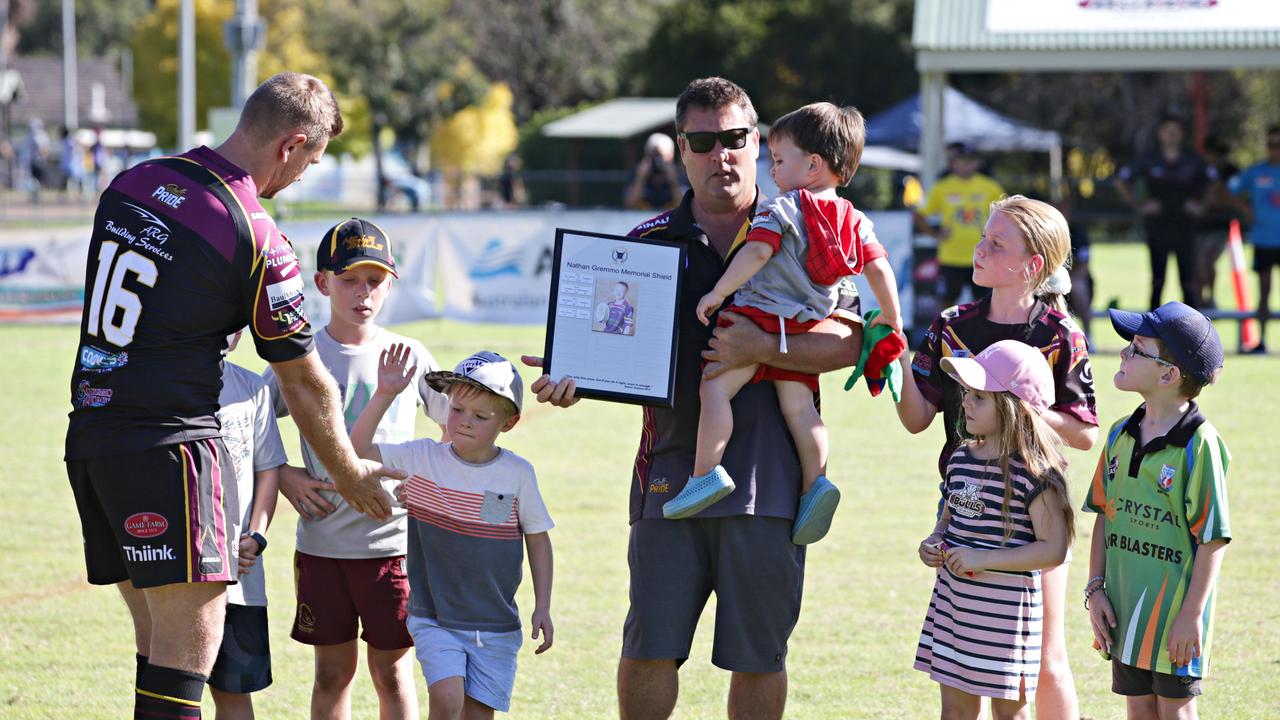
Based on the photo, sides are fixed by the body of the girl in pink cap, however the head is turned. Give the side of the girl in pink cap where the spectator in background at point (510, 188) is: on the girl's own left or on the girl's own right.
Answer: on the girl's own right

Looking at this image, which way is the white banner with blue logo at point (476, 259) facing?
toward the camera

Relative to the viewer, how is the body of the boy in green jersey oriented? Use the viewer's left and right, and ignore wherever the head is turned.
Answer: facing the viewer and to the left of the viewer

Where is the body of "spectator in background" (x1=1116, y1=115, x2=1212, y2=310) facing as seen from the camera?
toward the camera

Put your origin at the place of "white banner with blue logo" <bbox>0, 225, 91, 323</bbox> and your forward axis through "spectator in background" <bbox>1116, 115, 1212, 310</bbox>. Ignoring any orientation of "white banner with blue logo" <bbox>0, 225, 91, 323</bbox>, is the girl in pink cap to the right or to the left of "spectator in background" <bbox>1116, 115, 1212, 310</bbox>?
right

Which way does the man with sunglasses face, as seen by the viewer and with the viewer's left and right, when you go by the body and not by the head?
facing the viewer

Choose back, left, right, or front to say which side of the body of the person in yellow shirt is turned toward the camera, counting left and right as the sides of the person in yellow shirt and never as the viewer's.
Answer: front

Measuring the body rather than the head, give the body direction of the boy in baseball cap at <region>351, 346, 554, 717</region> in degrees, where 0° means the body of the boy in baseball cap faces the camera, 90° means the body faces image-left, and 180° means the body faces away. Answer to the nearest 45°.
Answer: approximately 0°

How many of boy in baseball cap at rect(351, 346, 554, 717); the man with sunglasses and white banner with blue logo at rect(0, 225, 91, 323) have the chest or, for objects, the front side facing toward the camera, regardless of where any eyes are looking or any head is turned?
3

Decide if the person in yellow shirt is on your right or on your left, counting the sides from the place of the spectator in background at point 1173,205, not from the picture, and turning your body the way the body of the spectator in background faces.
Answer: on your right

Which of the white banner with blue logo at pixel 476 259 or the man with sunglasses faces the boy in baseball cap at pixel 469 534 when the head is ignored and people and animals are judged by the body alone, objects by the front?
the white banner with blue logo

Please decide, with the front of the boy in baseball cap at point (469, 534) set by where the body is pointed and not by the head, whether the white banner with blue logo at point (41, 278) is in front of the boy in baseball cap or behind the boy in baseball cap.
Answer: behind
